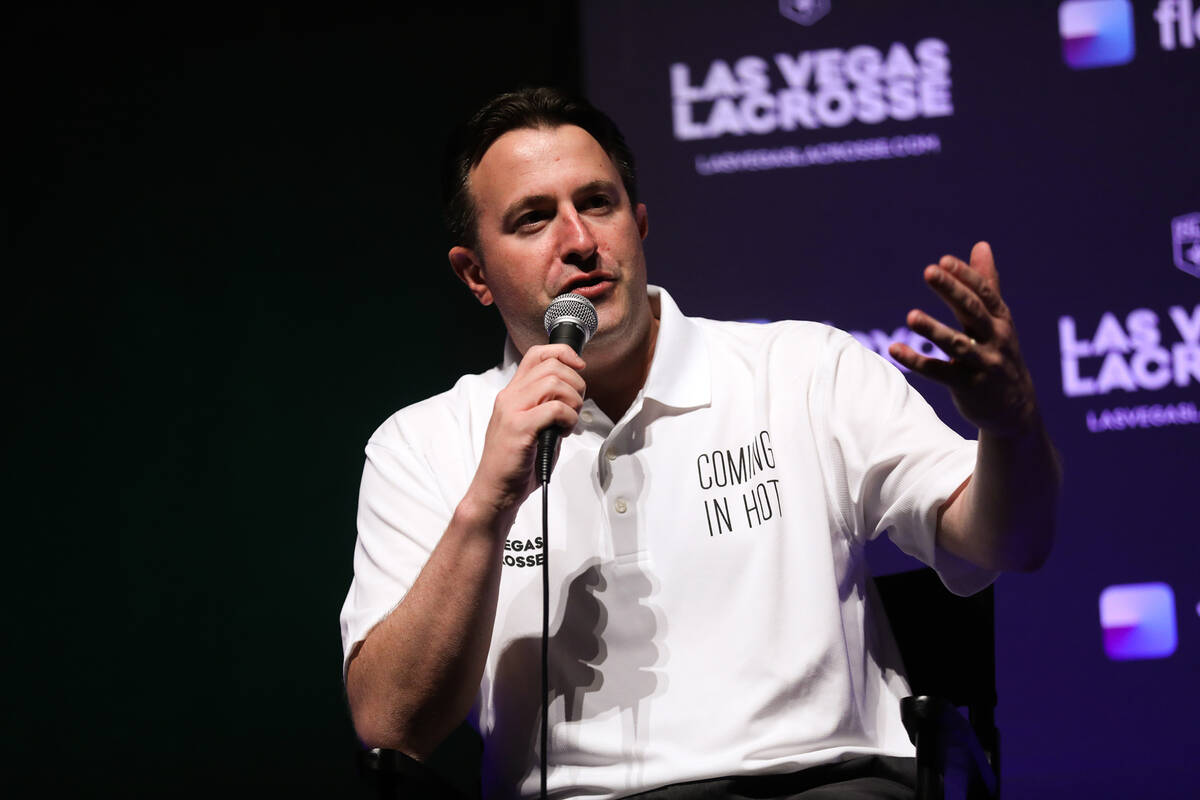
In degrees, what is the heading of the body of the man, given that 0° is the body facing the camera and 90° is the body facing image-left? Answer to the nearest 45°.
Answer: approximately 0°
